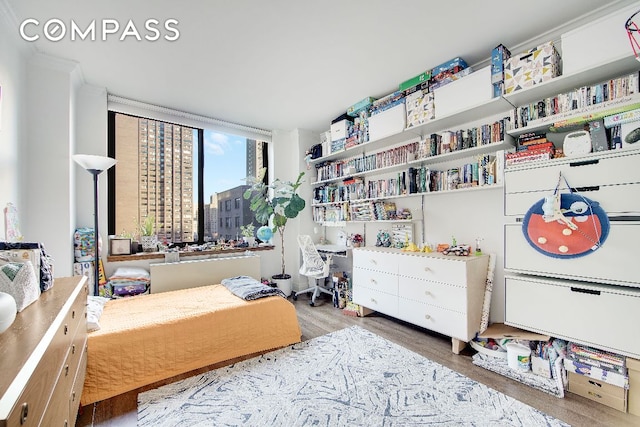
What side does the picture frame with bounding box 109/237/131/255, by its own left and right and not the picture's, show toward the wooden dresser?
front

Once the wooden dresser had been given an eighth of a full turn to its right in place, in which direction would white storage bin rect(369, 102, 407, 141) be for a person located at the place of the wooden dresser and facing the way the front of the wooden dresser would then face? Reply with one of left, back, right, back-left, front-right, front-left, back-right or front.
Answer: front-left

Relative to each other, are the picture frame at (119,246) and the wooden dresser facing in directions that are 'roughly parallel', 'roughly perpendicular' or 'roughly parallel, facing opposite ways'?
roughly perpendicular

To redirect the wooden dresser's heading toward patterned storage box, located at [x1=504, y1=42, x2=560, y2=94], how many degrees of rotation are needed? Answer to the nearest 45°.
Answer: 0° — it already faces it

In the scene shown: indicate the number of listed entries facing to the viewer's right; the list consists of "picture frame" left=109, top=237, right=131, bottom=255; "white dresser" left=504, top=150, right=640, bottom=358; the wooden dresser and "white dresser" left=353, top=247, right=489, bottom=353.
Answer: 1

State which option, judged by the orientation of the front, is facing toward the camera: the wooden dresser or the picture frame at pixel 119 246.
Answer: the picture frame

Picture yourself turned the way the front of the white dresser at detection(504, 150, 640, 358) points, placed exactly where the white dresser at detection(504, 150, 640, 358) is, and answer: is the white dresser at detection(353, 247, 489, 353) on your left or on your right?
on your right

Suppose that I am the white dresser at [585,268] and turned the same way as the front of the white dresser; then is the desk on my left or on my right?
on my right

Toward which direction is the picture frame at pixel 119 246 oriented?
toward the camera

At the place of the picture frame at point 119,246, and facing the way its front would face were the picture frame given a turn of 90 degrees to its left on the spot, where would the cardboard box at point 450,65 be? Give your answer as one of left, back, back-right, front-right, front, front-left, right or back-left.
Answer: front-right

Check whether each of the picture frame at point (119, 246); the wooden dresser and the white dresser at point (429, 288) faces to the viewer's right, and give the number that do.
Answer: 1

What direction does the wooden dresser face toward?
to the viewer's right

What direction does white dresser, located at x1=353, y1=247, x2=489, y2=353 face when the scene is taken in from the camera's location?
facing the viewer and to the left of the viewer

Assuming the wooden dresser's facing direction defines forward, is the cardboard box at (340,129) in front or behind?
in front

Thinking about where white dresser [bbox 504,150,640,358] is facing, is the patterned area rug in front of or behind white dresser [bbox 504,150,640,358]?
in front

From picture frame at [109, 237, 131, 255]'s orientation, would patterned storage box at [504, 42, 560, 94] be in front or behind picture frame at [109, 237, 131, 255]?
in front

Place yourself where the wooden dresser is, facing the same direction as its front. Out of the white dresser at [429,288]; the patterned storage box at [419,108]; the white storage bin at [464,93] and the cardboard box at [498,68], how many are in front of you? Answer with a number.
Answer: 4
